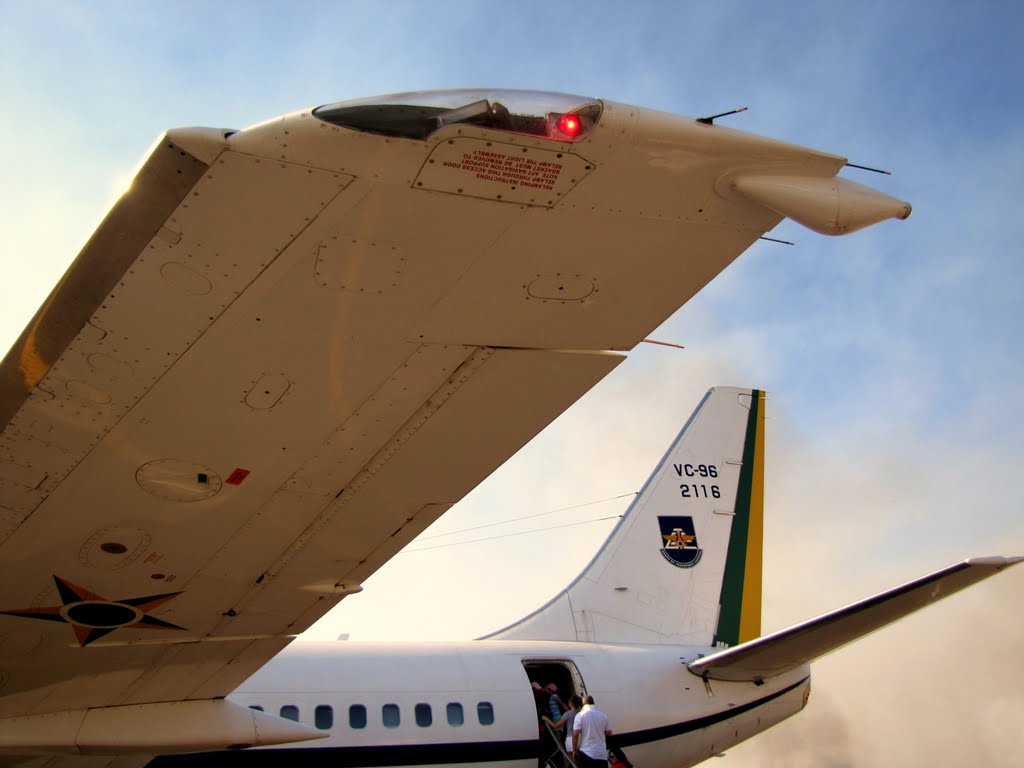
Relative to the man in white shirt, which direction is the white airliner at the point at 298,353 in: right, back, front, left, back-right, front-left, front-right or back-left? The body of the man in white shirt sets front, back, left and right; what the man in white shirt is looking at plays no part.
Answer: back

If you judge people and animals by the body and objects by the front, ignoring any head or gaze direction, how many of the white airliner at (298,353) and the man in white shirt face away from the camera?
1

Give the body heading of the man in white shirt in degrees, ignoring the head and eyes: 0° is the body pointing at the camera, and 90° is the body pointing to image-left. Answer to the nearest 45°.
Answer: approximately 180°

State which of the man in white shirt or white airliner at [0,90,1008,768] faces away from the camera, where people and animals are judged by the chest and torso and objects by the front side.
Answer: the man in white shirt

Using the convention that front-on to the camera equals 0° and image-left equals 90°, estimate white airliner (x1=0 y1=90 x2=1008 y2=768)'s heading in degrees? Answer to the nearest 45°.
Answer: approximately 45°
